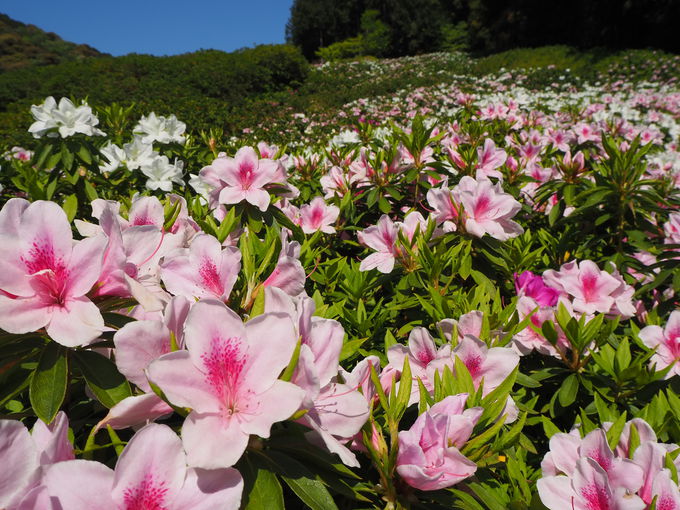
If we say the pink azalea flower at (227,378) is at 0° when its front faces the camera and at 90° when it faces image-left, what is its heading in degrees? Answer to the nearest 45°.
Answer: approximately 0°

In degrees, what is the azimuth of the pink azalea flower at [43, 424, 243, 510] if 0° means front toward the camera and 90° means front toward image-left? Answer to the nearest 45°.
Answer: approximately 0°

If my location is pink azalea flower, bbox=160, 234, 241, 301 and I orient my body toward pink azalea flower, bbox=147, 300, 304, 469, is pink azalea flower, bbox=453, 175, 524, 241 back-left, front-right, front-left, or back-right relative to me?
back-left

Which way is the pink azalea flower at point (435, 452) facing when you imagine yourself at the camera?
facing the viewer and to the right of the viewer

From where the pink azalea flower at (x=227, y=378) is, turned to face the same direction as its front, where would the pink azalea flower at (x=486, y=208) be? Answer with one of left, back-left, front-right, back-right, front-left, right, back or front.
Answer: back-left

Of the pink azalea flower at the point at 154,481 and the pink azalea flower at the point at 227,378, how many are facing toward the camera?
2
